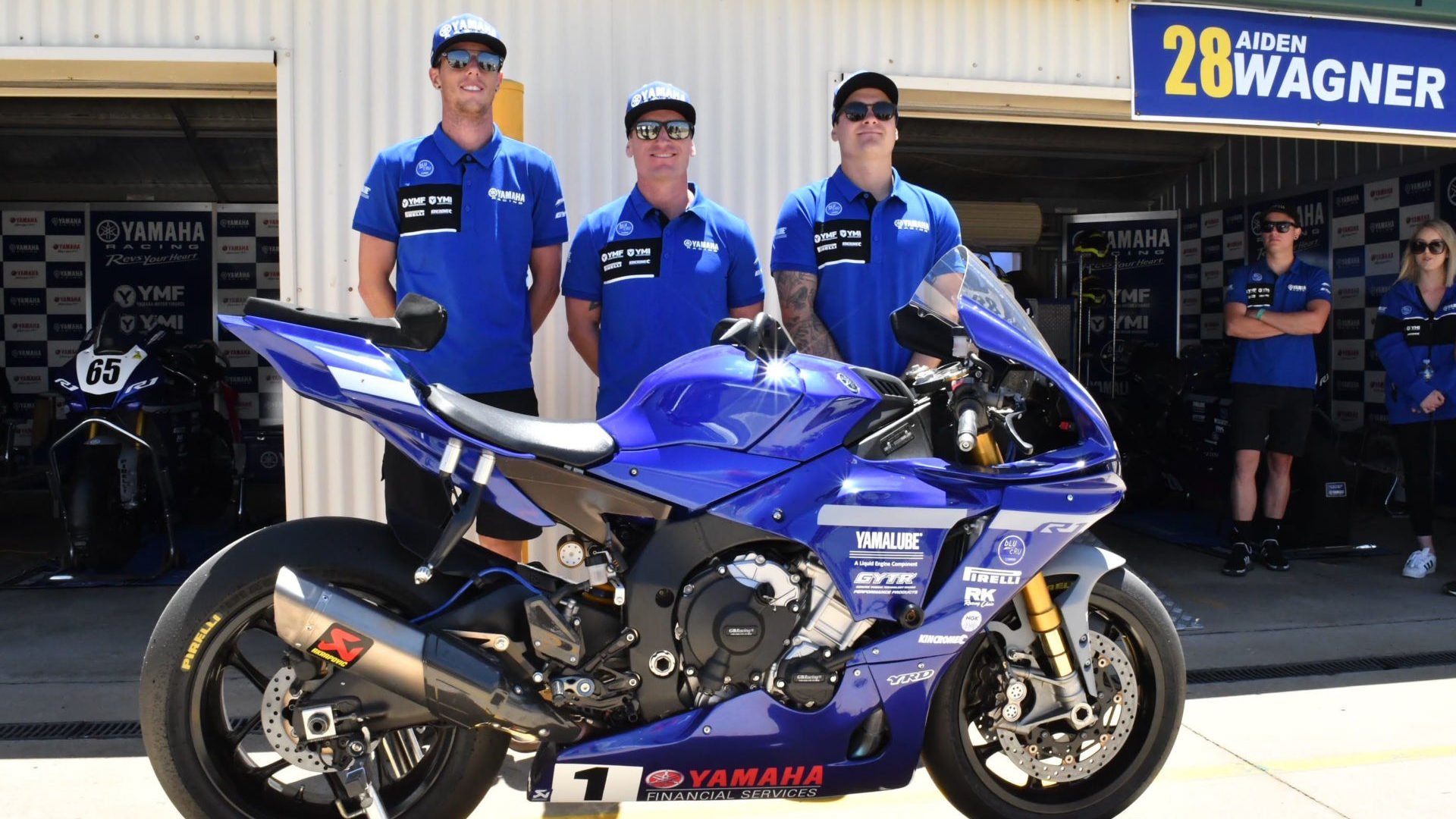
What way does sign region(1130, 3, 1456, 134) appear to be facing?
toward the camera

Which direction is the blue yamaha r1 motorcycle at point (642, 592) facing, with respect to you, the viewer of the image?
facing to the right of the viewer

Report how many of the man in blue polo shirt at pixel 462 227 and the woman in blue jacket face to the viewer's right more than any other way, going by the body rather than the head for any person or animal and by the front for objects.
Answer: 0

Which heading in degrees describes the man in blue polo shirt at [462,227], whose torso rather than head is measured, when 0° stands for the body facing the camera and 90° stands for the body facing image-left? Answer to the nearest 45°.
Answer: approximately 0°

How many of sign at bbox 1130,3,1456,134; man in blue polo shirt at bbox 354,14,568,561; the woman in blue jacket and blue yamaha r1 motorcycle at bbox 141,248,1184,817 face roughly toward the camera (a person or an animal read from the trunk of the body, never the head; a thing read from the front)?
3

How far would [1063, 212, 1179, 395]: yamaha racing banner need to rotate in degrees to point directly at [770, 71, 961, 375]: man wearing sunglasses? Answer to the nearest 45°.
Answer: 0° — it already faces them

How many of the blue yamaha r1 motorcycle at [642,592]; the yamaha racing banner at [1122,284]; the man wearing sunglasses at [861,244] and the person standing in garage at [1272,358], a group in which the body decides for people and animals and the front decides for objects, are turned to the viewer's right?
1

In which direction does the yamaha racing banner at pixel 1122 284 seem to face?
toward the camera

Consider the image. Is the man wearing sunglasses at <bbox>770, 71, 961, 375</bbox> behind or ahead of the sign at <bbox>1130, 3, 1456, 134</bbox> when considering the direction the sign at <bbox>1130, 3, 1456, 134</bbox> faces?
ahead

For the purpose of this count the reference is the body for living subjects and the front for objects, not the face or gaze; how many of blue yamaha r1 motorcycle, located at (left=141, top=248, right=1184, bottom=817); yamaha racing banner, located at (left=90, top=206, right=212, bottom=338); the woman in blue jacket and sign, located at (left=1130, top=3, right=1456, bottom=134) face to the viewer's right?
1
